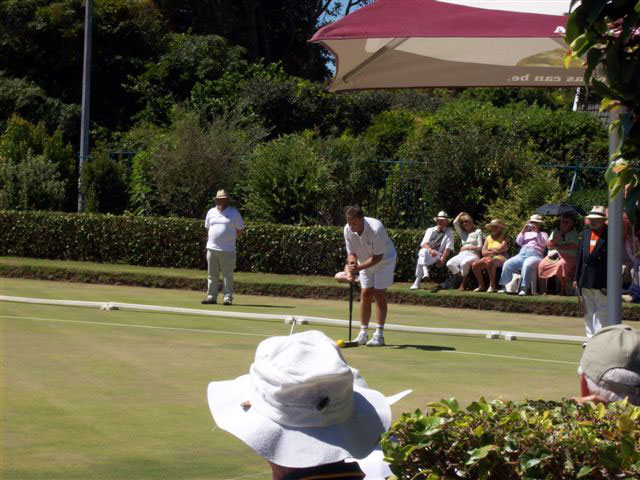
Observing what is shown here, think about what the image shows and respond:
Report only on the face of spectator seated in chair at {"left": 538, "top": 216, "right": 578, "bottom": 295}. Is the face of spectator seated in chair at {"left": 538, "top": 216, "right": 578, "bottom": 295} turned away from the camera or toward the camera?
toward the camera

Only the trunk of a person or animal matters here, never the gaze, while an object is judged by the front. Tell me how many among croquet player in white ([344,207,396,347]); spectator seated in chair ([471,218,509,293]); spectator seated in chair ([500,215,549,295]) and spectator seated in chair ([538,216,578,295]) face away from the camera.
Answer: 0

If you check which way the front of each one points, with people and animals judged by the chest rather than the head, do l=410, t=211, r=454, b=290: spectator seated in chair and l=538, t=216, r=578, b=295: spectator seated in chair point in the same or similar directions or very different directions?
same or similar directions

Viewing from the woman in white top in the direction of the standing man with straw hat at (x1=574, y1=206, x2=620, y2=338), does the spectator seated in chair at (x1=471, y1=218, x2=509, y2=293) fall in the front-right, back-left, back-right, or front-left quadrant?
front-left

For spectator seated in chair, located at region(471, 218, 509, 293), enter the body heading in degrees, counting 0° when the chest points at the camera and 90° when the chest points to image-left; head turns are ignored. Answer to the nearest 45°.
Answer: approximately 45°

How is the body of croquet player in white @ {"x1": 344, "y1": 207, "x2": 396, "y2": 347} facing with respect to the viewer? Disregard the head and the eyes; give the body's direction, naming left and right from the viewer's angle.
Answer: facing the viewer and to the left of the viewer

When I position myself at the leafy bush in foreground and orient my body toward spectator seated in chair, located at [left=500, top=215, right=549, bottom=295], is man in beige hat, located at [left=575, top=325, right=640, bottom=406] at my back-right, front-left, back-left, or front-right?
front-right

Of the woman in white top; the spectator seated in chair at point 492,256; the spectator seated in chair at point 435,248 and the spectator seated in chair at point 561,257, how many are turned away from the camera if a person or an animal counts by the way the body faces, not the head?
0

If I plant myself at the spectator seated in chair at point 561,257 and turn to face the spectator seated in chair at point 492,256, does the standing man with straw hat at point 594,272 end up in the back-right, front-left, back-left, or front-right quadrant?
back-left

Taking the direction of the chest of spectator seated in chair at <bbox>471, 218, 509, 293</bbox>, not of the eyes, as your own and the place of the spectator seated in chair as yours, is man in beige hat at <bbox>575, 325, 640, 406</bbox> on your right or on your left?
on your left

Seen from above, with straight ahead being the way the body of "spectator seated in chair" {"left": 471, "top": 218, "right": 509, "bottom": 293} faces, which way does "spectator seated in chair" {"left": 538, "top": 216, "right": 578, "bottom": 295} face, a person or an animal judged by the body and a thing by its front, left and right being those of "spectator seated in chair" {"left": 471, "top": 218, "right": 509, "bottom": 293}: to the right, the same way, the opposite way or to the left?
the same way

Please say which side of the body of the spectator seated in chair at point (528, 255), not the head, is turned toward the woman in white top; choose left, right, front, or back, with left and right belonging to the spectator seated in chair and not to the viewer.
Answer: right

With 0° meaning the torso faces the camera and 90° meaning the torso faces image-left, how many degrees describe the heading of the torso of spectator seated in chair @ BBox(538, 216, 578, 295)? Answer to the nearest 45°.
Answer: approximately 45°

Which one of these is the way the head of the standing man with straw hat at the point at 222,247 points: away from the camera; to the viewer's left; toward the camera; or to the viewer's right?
toward the camera

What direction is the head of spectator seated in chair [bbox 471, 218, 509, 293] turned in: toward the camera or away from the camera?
toward the camera

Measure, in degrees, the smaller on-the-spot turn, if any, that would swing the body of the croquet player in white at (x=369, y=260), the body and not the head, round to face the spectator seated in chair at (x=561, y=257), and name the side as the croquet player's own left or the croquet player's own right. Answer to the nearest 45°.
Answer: approximately 180°

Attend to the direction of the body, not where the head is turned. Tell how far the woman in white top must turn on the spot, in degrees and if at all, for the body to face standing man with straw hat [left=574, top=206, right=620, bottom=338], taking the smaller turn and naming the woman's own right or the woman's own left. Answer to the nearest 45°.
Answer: approximately 45° to the woman's own left

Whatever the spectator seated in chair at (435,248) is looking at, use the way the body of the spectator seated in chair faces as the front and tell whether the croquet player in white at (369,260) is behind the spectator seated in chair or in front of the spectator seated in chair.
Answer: in front
